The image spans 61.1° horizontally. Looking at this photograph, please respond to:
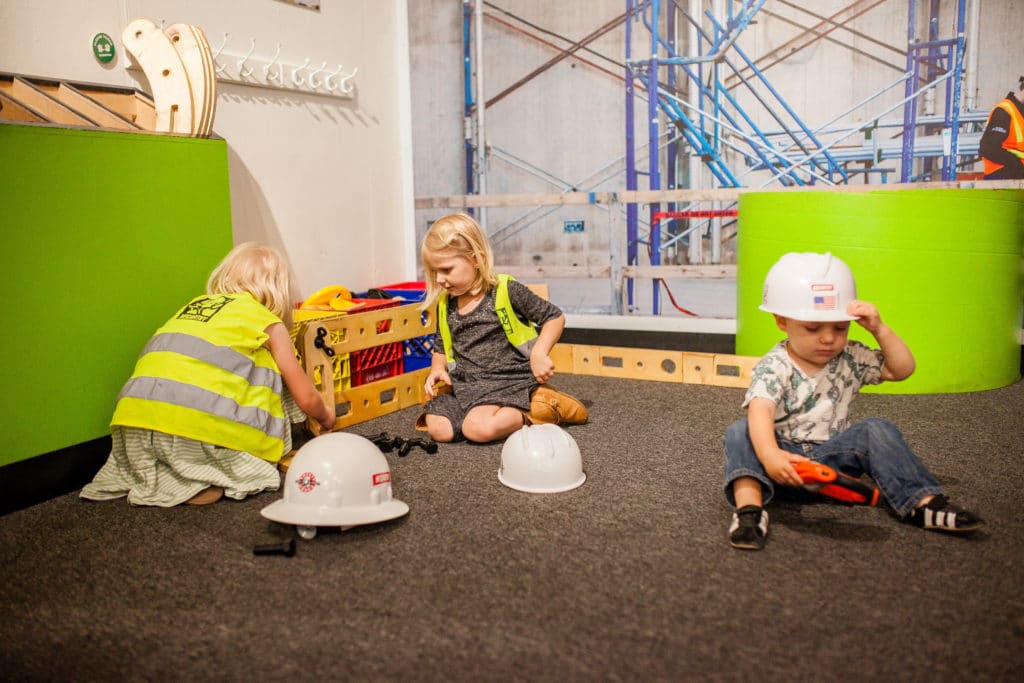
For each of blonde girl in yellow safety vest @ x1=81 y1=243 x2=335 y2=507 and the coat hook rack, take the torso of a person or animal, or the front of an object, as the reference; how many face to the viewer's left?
0

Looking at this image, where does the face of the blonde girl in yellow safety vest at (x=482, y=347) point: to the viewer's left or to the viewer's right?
to the viewer's left

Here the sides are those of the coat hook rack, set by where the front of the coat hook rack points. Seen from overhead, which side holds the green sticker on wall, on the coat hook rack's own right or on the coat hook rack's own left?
on the coat hook rack's own right

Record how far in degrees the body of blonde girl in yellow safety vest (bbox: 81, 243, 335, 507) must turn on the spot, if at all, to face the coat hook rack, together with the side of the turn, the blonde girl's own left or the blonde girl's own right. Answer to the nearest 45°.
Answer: approximately 45° to the blonde girl's own left

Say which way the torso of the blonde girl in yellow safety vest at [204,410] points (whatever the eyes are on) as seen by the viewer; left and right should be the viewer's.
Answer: facing away from the viewer and to the right of the viewer

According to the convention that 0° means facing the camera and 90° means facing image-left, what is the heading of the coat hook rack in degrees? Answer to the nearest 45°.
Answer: approximately 315°

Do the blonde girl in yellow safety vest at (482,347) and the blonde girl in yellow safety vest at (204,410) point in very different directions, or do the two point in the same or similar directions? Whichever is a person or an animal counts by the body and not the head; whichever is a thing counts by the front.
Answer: very different directions

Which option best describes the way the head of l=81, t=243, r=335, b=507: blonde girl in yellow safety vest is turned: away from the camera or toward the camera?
away from the camera

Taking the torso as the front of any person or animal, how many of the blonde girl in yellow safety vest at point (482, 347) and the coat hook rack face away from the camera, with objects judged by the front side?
0

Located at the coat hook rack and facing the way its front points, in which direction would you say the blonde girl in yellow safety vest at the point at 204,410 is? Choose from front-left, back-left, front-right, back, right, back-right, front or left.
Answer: front-right

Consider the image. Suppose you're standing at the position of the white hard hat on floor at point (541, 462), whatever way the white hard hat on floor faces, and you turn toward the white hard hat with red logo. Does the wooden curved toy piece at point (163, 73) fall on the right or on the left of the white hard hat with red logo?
right
